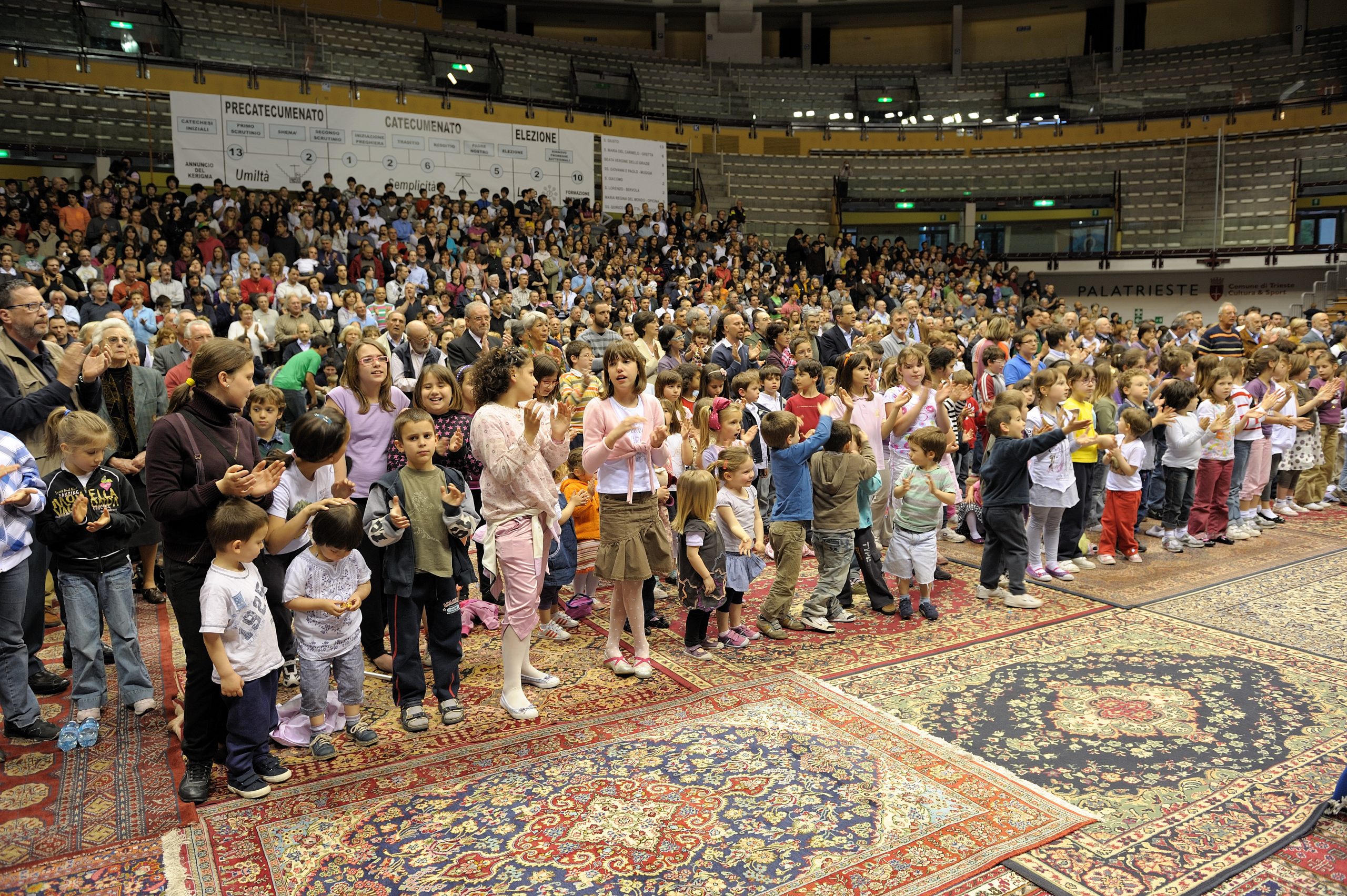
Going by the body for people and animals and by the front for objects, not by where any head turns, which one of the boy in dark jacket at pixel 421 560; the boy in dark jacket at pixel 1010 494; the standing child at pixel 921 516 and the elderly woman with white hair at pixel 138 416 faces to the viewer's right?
the boy in dark jacket at pixel 1010 494

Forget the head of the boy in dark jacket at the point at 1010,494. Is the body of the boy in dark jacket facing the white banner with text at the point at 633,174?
no

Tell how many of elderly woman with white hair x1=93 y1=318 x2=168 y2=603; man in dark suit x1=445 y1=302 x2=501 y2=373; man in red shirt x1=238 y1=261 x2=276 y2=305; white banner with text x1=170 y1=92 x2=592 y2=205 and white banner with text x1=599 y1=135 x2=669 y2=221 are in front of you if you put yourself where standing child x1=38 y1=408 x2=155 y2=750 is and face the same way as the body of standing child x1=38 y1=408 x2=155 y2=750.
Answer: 0

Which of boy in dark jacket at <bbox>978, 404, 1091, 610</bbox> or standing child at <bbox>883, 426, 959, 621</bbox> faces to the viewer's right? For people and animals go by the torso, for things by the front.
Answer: the boy in dark jacket

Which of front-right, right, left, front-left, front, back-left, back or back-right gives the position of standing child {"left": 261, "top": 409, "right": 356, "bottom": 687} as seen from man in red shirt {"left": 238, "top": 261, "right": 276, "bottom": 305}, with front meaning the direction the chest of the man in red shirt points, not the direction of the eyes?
front-right

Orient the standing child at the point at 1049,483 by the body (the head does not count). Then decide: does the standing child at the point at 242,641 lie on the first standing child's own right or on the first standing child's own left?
on the first standing child's own right

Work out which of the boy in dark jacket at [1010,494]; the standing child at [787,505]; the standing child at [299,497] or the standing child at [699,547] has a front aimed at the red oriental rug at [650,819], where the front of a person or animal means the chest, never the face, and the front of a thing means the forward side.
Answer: the standing child at [299,497]

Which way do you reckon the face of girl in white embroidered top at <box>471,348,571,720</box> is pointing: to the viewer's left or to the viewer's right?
to the viewer's right

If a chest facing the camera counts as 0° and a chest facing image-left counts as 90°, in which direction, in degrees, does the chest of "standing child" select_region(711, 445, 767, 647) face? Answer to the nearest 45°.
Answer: approximately 315°

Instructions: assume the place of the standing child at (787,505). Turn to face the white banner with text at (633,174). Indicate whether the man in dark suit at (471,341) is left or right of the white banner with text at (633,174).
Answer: left

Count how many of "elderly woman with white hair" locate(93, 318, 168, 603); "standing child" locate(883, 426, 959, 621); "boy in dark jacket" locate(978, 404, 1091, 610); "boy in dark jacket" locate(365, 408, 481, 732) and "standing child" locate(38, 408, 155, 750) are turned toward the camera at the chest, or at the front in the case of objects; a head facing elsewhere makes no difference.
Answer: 4

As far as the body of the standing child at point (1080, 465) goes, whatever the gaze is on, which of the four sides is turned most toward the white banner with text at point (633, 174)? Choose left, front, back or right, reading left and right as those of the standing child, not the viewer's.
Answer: back

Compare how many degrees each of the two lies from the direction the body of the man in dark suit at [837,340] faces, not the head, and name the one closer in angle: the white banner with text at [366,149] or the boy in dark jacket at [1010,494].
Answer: the boy in dark jacket

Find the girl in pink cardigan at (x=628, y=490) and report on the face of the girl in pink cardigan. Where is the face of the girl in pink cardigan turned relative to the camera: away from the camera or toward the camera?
toward the camera

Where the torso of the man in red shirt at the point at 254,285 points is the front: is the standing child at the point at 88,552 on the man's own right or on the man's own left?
on the man's own right

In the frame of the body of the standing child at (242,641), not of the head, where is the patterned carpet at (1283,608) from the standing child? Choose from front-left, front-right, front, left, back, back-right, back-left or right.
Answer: front-left

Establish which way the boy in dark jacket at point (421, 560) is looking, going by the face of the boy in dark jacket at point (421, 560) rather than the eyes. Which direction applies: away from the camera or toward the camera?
toward the camera

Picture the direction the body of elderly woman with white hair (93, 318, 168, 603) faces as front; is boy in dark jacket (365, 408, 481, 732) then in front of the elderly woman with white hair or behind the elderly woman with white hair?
in front

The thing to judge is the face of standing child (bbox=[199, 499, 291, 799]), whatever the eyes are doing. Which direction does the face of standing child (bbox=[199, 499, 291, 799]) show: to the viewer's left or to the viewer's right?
to the viewer's right

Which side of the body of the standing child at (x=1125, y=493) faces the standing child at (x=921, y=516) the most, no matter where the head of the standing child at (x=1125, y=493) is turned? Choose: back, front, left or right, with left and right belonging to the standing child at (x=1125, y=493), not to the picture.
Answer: front
